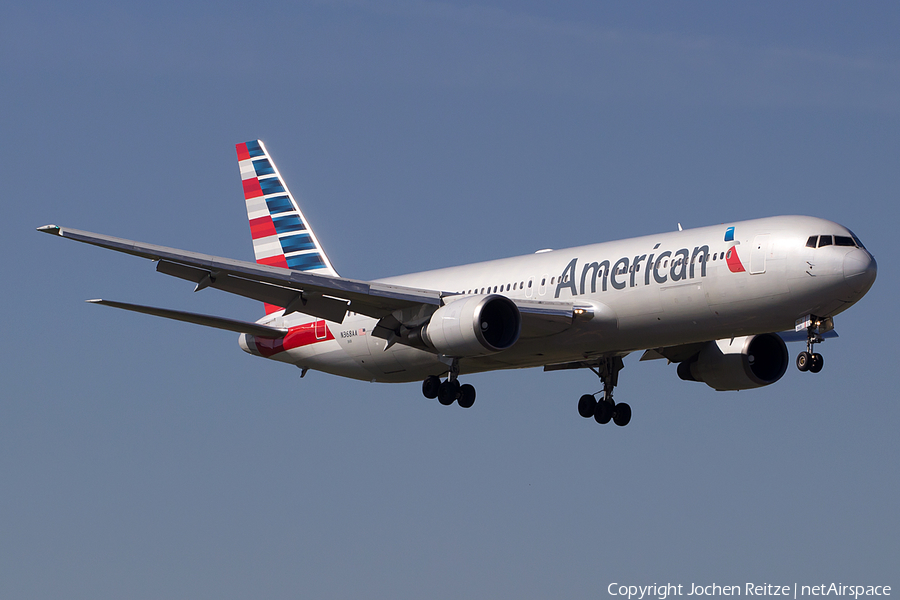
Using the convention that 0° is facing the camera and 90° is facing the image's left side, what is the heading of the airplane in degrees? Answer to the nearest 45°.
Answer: approximately 315°
